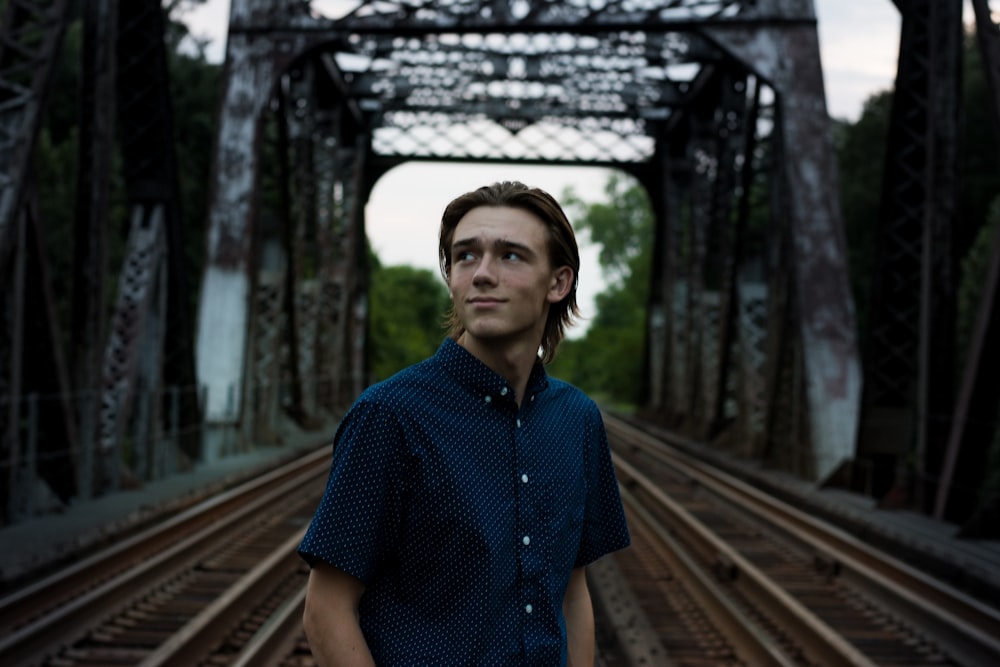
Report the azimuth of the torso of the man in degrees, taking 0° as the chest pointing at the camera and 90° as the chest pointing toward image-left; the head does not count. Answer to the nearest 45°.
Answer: approximately 315°

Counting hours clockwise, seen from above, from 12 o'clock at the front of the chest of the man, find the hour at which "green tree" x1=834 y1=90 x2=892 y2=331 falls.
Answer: The green tree is roughly at 8 o'clock from the man.

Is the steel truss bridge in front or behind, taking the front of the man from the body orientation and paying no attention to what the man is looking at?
behind
